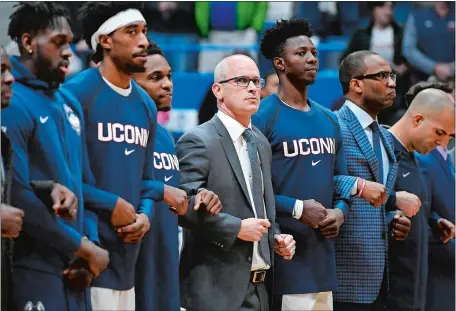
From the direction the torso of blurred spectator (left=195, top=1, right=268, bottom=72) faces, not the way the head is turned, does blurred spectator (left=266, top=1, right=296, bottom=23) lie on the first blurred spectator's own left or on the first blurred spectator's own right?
on the first blurred spectator's own left

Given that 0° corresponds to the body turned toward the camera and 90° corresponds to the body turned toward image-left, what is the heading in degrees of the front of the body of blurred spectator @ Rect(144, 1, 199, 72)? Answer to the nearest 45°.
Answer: approximately 0°

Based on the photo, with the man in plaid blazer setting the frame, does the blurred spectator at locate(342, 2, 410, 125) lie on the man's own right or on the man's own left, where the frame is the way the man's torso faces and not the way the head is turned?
on the man's own left

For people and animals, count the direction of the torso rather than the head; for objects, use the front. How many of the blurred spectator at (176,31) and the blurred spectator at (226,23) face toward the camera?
2

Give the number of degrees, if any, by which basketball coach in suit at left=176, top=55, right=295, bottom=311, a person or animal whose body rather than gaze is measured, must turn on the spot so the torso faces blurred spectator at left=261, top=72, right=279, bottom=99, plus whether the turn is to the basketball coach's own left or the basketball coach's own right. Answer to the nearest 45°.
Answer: approximately 135° to the basketball coach's own left

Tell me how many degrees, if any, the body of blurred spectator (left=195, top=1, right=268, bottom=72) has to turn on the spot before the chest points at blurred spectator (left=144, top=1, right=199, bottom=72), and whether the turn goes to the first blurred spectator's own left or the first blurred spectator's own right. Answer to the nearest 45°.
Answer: approximately 90° to the first blurred spectator's own right

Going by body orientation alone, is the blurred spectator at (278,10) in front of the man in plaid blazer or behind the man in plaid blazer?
behind

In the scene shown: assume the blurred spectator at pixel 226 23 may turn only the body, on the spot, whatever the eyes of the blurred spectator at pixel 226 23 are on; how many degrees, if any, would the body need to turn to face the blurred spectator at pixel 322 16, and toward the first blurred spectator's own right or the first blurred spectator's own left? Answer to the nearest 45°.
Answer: approximately 135° to the first blurred spectator's own left

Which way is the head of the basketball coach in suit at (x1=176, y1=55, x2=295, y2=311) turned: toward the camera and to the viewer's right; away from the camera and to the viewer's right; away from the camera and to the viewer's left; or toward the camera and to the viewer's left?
toward the camera and to the viewer's right

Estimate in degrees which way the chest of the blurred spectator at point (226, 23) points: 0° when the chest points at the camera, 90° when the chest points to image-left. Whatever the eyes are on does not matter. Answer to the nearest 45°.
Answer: approximately 0°

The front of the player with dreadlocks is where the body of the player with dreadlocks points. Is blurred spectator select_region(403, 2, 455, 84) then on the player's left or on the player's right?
on the player's left

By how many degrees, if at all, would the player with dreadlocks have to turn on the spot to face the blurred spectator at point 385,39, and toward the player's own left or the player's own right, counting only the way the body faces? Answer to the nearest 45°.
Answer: approximately 90° to the player's own left

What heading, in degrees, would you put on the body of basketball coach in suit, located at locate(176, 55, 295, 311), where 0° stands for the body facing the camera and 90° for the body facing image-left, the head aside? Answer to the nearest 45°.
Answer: approximately 315°
